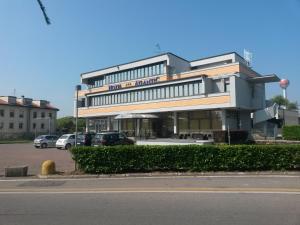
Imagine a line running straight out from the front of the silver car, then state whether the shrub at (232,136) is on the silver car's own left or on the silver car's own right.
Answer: on the silver car's own left

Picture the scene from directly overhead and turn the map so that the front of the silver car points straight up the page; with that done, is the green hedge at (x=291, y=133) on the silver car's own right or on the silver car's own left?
on the silver car's own left

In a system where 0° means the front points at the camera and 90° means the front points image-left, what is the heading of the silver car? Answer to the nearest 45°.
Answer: approximately 45°

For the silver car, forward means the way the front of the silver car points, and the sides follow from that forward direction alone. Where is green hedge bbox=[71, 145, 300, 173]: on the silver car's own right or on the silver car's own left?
on the silver car's own left

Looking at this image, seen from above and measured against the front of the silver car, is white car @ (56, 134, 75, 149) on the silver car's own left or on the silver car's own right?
on the silver car's own left

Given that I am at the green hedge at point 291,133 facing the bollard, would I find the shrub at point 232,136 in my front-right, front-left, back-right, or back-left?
front-right

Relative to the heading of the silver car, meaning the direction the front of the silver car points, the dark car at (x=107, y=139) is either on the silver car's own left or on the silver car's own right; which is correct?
on the silver car's own left

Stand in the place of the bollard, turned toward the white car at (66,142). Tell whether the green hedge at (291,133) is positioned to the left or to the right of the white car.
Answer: right

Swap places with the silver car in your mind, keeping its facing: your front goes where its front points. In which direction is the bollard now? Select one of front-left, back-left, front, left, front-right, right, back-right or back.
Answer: front-left
